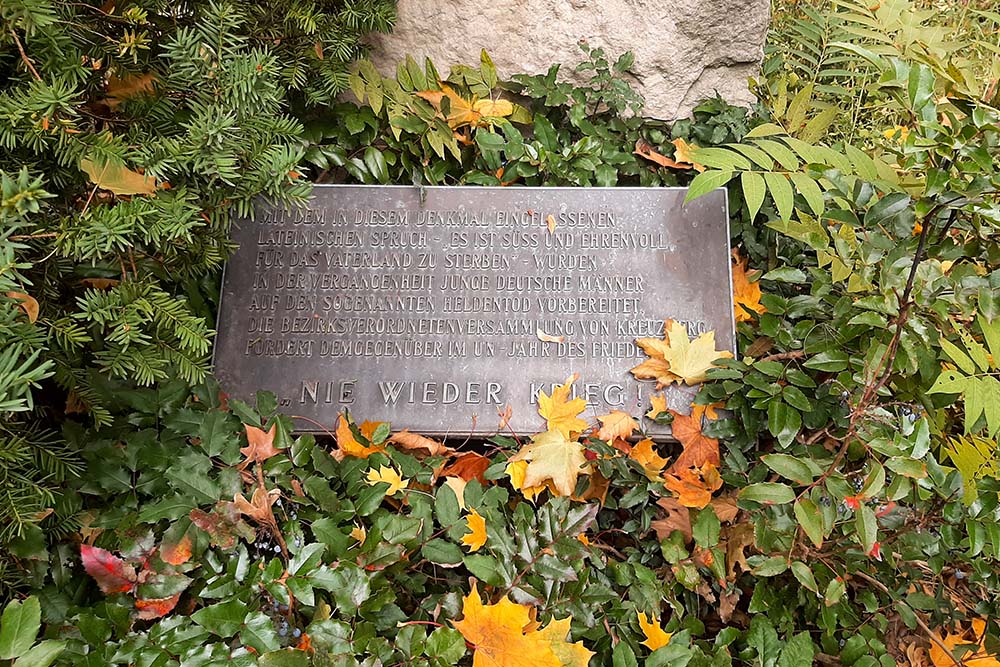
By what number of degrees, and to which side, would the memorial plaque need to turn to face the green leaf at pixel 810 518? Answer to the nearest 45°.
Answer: approximately 45° to its left

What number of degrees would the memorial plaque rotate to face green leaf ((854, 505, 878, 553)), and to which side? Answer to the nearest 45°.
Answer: approximately 45° to its left

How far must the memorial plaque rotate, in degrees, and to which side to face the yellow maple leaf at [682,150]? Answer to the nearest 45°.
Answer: approximately 135° to its left

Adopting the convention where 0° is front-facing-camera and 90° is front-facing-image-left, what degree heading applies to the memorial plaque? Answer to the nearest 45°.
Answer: approximately 0°
